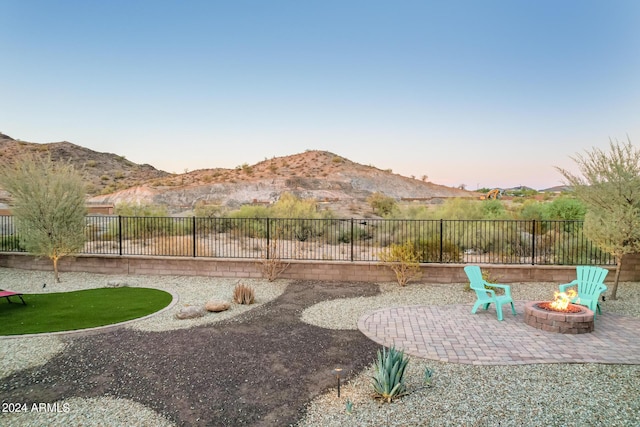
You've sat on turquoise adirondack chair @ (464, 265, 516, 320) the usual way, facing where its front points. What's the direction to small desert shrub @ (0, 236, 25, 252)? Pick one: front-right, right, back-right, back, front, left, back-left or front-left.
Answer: back-right

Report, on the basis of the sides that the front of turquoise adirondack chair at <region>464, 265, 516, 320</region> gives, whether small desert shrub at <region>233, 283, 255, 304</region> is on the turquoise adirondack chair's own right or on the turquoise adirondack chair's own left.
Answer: on the turquoise adirondack chair's own right

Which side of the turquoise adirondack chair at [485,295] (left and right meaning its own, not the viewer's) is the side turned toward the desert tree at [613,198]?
left

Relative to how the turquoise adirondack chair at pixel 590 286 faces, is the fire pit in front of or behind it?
in front

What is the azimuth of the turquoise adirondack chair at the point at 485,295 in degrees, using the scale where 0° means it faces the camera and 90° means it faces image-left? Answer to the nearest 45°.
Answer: approximately 315°

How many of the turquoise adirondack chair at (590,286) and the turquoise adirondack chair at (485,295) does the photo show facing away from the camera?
0

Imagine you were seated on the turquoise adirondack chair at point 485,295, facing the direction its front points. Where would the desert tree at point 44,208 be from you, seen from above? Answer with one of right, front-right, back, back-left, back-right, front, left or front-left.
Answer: back-right

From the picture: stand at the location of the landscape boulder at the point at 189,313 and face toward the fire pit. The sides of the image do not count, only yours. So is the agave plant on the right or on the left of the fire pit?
right

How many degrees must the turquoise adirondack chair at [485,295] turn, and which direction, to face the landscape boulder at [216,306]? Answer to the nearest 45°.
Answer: approximately 135° to its right

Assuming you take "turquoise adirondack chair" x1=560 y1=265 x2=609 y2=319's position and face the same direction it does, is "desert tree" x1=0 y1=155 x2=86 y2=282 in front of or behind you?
in front

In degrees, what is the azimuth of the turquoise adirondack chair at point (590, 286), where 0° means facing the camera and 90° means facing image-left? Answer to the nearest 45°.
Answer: approximately 45°

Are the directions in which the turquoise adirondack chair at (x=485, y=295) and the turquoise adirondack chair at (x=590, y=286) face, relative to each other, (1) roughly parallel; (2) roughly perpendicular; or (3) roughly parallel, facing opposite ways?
roughly perpendicular
